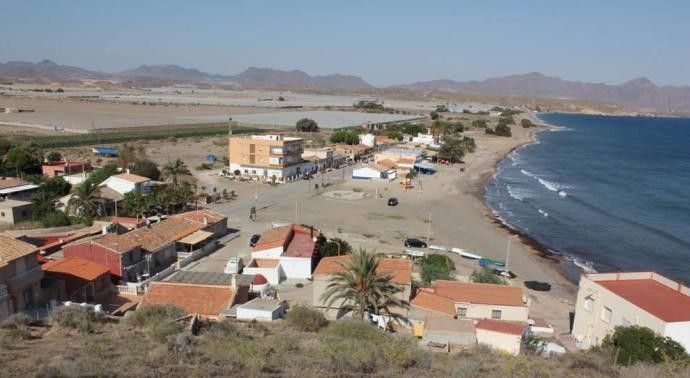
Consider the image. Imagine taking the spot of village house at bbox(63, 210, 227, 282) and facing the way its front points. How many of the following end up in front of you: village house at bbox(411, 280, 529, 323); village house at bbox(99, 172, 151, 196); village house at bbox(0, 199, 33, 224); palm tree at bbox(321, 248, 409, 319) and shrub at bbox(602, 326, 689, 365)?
3

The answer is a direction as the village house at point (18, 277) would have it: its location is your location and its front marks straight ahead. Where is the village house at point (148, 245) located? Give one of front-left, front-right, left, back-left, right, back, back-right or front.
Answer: left

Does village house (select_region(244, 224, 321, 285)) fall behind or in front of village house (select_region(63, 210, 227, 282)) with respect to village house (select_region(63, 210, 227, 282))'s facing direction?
in front

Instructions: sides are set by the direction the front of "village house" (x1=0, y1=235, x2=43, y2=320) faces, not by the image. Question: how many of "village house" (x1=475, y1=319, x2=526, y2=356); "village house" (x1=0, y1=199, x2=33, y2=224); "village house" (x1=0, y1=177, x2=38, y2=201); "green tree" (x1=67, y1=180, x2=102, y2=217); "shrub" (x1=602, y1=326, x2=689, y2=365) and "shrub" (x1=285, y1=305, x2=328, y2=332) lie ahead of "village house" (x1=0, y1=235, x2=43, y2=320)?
3

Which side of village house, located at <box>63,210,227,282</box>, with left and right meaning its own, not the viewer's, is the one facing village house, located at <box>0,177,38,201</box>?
back

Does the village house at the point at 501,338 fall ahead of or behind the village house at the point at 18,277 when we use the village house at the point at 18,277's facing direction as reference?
ahead

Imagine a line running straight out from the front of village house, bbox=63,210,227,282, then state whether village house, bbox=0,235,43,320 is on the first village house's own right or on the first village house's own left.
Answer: on the first village house's own right

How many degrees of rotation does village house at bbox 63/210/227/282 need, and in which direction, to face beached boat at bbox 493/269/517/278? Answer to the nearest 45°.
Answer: approximately 45° to its left

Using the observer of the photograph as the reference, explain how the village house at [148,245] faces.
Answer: facing the viewer and to the right of the viewer

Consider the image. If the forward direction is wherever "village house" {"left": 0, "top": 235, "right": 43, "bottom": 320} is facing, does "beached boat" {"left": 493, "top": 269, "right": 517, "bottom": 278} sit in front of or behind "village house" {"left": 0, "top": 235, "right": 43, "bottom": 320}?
in front

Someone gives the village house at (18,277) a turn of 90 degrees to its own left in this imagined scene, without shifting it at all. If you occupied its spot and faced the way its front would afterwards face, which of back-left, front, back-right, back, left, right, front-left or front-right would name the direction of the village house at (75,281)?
front

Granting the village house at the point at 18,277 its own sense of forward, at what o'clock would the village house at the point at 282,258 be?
the village house at the point at 282,258 is roughly at 10 o'clock from the village house at the point at 18,277.
